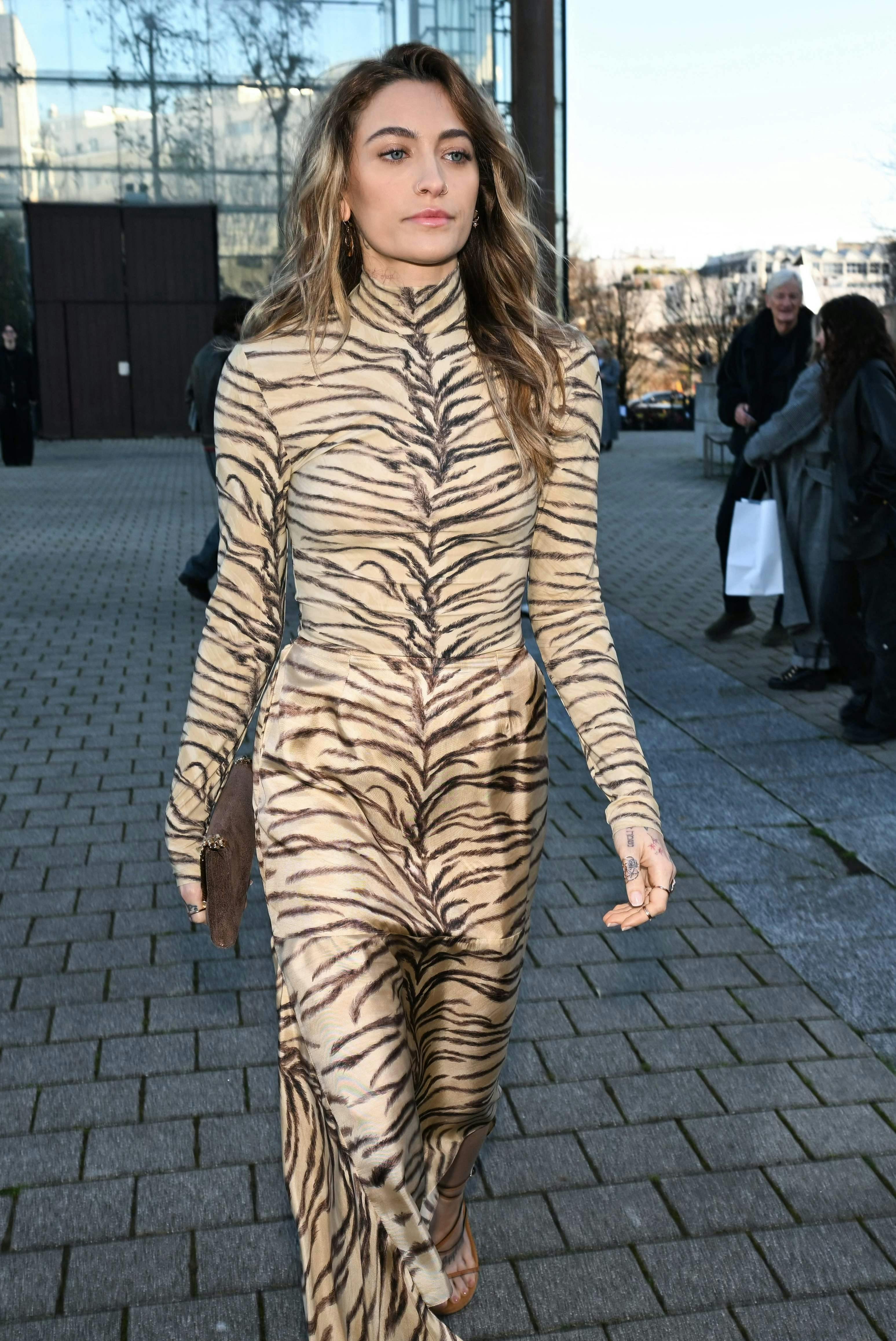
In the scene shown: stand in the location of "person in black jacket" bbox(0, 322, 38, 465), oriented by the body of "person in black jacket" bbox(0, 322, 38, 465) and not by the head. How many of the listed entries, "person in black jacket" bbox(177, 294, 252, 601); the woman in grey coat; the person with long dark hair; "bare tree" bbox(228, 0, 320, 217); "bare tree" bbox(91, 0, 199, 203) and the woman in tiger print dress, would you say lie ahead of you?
4

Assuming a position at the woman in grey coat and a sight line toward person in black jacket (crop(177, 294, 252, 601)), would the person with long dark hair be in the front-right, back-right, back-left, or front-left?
back-left

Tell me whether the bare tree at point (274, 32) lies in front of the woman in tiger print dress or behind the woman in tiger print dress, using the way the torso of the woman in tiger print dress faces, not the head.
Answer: behind

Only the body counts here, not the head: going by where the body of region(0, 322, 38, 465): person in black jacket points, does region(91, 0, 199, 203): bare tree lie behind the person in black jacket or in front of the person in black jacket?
behind

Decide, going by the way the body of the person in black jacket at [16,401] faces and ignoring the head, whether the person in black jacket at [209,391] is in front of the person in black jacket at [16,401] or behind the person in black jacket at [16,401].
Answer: in front

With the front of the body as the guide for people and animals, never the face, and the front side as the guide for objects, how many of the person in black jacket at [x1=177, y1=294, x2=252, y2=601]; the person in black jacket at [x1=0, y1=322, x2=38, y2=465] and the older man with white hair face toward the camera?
2

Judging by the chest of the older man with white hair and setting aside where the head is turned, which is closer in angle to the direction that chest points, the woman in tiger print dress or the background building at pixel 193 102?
the woman in tiger print dress

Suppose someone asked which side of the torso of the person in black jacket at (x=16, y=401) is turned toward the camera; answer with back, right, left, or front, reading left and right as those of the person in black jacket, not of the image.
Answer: front

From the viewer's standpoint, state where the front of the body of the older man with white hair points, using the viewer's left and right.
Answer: facing the viewer

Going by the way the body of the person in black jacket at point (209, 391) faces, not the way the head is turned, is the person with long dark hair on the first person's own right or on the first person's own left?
on the first person's own right

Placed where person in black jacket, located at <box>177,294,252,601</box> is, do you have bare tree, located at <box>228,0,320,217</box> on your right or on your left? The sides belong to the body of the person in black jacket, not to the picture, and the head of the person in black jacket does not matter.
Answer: on your left
